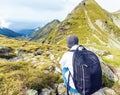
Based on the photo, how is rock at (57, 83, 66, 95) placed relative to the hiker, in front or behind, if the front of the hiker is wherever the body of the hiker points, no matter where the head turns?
in front

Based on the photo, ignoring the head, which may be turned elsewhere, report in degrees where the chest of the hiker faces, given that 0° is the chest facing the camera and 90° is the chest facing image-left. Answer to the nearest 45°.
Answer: approximately 135°

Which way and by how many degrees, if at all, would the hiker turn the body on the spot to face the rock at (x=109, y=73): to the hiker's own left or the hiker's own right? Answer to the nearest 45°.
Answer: approximately 45° to the hiker's own right

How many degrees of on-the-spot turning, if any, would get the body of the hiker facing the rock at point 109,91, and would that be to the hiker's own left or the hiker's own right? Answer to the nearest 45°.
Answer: approximately 135° to the hiker's own right

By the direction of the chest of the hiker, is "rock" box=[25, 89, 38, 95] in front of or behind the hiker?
in front
